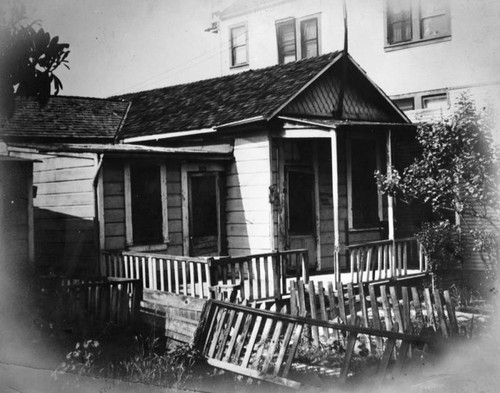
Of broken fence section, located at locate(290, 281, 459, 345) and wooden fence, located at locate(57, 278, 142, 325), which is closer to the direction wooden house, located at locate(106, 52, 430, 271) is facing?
the broken fence section

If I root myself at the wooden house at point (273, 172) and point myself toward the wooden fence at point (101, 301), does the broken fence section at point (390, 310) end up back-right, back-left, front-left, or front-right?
front-left

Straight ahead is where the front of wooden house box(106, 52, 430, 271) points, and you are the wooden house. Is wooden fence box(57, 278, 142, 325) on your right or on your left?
on your right

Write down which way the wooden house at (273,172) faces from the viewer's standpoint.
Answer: facing the viewer and to the right of the viewer

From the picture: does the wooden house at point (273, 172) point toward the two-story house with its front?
no

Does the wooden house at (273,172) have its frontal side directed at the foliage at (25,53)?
no

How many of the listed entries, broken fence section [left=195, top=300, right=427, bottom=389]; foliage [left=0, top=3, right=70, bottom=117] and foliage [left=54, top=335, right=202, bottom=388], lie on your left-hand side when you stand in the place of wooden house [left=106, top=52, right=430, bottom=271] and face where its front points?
0

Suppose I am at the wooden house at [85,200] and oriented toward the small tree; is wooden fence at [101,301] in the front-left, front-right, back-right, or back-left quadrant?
front-right

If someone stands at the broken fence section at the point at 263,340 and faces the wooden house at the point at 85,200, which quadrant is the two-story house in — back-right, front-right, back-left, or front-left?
front-right

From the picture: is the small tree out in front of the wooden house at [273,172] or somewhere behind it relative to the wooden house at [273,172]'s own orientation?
in front

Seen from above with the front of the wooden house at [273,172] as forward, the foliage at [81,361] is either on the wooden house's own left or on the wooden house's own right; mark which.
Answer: on the wooden house's own right

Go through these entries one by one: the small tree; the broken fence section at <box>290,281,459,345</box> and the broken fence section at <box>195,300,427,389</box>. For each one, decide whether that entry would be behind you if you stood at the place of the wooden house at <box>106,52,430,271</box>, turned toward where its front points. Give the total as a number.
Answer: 0

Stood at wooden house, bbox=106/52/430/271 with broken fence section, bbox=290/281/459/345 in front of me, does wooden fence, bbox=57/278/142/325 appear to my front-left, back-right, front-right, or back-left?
front-right

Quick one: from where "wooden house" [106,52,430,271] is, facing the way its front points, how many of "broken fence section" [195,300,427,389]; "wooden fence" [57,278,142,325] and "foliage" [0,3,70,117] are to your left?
0
